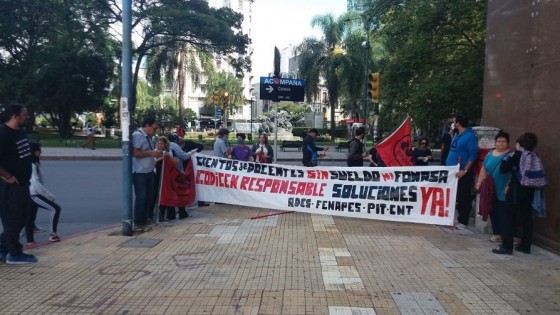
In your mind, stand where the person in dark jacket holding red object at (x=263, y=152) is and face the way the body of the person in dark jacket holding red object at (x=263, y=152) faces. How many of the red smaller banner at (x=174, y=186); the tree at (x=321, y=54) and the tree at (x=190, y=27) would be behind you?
2

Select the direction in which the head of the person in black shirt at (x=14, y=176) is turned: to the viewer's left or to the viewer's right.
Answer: to the viewer's right

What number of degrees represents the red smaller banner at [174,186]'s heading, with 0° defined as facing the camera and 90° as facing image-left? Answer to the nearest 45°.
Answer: approximately 0°

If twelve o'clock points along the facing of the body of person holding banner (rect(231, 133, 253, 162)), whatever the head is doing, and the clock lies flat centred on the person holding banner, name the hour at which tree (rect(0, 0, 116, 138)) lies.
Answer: The tree is roughly at 5 o'clock from the person holding banner.

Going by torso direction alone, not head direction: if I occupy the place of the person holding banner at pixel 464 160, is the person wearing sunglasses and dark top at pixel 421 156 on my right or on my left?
on my right
